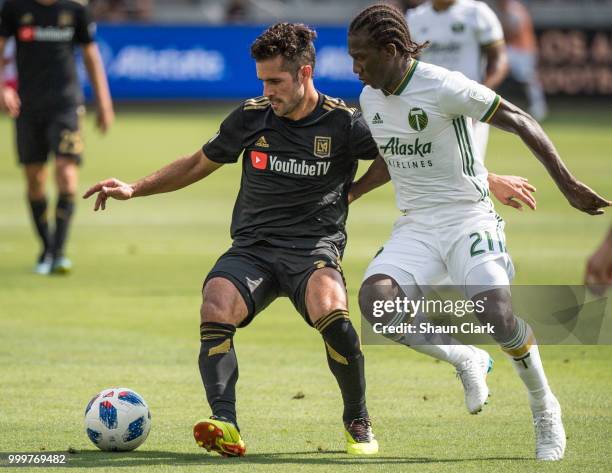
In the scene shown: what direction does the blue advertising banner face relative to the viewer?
toward the camera

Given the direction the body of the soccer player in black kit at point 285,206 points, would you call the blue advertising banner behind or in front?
behind

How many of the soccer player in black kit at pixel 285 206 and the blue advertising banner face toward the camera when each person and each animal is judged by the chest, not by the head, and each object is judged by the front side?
2

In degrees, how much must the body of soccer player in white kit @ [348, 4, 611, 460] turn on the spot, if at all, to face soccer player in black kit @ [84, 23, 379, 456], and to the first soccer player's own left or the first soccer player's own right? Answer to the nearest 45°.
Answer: approximately 45° to the first soccer player's own right

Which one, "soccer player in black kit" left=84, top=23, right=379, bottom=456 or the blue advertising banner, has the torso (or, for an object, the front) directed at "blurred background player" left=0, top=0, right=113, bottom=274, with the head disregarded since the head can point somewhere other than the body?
the blue advertising banner

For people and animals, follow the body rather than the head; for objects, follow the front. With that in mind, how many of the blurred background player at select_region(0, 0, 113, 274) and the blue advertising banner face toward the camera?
2

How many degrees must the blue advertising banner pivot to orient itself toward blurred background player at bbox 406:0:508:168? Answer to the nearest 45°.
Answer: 0° — it already faces them

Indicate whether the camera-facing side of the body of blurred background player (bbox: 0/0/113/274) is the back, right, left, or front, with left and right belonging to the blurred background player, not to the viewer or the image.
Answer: front

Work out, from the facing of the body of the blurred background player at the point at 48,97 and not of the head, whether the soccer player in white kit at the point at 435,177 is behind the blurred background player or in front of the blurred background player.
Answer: in front

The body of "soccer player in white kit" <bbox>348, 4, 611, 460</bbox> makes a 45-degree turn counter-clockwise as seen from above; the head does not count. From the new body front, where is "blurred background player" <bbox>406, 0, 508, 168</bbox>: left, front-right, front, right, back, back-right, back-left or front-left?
back

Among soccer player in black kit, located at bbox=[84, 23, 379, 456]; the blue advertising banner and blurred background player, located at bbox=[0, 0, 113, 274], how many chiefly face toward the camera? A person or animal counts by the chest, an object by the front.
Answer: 3

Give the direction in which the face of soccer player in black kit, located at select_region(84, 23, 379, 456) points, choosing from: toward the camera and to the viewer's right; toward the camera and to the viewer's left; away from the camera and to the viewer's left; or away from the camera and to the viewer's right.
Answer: toward the camera and to the viewer's left

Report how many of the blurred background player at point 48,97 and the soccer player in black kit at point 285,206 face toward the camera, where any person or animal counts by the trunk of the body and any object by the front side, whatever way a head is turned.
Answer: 2

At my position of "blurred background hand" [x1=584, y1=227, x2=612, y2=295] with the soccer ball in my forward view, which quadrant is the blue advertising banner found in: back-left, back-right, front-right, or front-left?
front-right

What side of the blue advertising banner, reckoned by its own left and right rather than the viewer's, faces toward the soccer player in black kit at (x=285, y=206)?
front

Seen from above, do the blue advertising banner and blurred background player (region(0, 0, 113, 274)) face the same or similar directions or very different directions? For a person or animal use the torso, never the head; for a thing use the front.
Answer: same or similar directions
